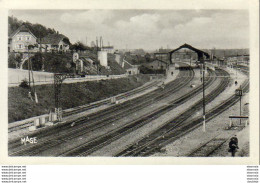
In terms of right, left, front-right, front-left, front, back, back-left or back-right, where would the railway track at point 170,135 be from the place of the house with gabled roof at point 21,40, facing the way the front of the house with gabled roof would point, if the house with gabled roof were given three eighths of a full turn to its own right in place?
back

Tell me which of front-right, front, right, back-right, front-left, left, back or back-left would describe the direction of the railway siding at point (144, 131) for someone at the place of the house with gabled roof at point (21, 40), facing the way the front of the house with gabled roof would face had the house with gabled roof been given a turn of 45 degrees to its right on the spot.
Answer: left

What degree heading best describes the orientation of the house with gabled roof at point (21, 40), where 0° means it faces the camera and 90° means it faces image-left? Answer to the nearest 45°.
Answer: approximately 0°

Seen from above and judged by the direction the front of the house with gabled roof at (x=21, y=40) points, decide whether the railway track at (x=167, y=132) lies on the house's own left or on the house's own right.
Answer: on the house's own left

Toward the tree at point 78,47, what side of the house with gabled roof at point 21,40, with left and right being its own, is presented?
left

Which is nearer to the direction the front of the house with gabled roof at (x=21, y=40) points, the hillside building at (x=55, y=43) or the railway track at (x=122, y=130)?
the railway track
